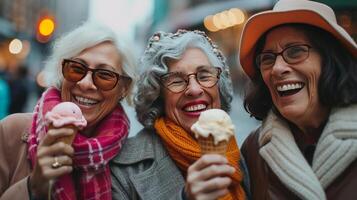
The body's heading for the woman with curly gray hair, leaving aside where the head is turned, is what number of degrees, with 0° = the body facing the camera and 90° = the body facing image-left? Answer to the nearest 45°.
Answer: approximately 315°

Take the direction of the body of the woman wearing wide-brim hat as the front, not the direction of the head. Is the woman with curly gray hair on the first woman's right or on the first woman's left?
on the first woman's right

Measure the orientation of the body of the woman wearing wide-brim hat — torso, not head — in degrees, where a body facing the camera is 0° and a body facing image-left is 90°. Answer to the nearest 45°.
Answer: approximately 45°
